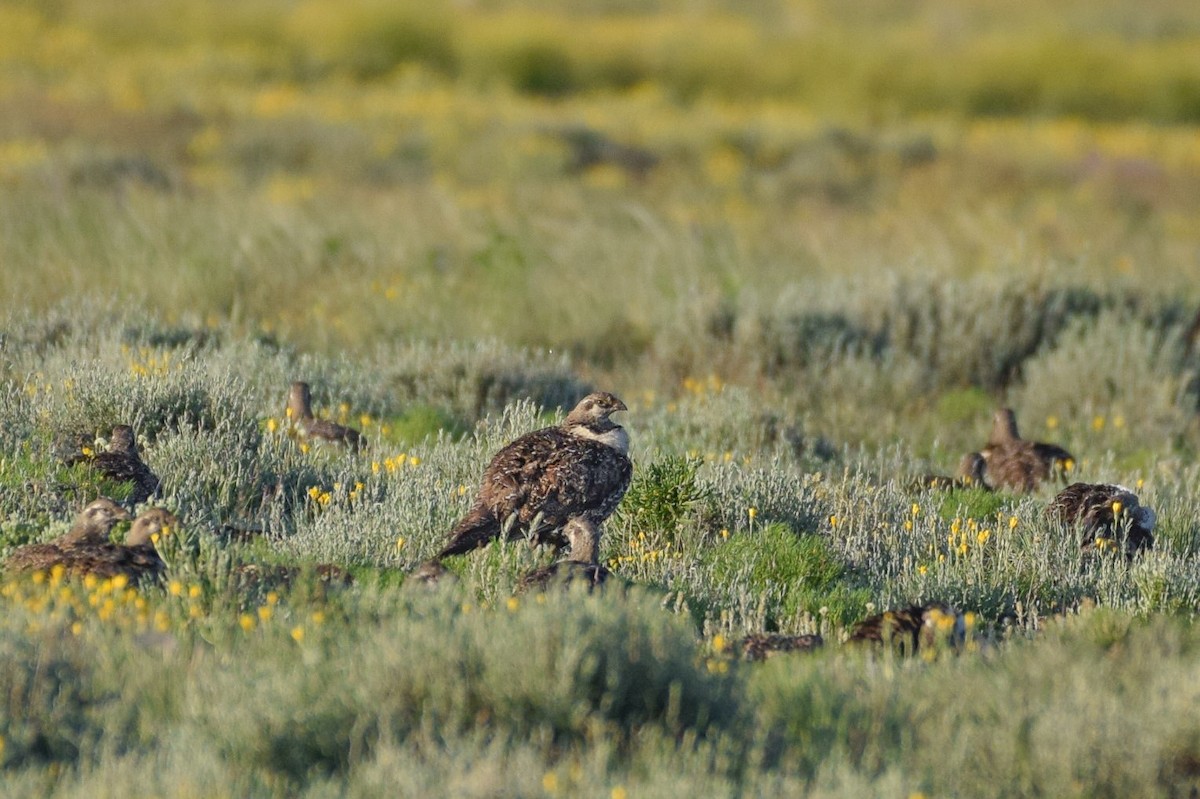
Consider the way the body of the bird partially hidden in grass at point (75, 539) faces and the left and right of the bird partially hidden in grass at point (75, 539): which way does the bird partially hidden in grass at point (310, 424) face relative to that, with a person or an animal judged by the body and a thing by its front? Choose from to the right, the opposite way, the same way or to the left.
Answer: the opposite way

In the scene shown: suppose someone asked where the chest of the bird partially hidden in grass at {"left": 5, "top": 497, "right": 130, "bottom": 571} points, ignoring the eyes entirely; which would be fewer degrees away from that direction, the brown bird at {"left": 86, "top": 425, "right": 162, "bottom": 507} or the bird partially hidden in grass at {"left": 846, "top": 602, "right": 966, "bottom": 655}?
the bird partially hidden in grass

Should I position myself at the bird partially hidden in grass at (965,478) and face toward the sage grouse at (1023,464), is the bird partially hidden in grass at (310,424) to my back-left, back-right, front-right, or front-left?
back-left

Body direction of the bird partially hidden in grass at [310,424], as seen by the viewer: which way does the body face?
to the viewer's left

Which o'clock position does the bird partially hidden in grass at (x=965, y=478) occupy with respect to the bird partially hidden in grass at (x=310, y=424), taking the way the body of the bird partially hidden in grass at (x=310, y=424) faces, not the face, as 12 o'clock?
the bird partially hidden in grass at (x=965, y=478) is roughly at 6 o'clock from the bird partially hidden in grass at (x=310, y=424).

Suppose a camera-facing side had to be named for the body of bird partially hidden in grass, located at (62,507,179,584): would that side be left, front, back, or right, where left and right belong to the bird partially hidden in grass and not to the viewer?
right

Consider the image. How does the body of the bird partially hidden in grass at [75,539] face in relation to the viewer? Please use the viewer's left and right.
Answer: facing to the right of the viewer

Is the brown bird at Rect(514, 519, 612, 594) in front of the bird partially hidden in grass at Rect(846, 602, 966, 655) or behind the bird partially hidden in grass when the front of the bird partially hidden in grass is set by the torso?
behind

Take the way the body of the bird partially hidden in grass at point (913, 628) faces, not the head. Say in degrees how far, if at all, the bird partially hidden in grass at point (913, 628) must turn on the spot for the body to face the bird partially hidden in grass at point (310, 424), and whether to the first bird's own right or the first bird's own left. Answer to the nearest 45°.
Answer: approximately 135° to the first bird's own left

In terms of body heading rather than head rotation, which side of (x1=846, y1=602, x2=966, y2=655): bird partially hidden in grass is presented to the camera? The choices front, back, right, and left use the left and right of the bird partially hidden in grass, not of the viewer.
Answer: right

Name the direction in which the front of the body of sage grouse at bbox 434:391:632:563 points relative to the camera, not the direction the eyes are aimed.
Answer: to the viewer's right

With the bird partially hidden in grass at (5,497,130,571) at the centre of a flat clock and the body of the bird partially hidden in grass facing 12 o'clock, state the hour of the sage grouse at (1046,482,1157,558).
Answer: The sage grouse is roughly at 12 o'clock from the bird partially hidden in grass.

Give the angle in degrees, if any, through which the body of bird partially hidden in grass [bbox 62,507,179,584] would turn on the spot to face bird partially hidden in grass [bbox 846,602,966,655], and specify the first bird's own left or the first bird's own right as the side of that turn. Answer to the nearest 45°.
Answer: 0° — it already faces it

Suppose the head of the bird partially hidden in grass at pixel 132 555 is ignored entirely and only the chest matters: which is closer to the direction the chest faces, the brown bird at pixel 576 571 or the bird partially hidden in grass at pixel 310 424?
the brown bird

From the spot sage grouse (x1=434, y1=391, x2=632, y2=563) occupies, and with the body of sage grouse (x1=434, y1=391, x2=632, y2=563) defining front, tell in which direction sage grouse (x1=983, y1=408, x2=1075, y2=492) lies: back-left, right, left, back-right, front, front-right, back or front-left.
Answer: front-left
